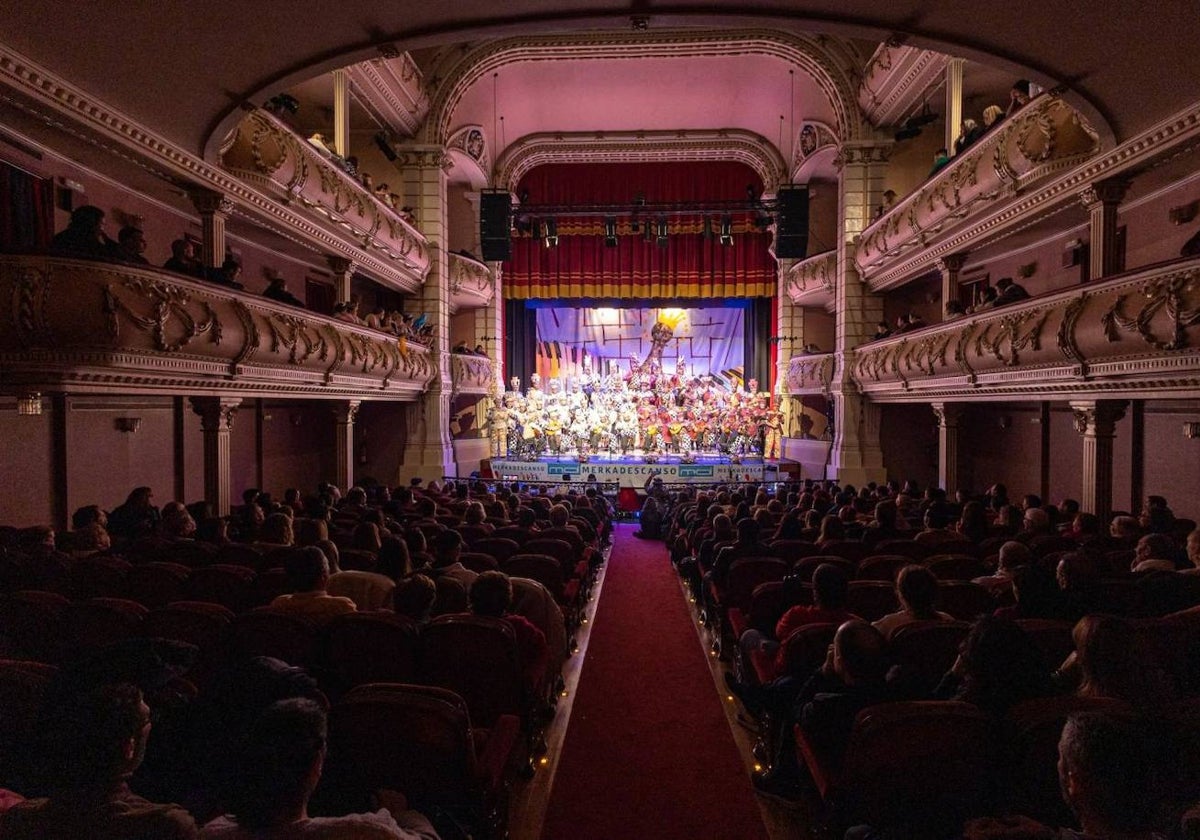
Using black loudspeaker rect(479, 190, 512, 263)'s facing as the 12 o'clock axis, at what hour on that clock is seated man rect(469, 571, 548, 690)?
The seated man is roughly at 12 o'clock from the black loudspeaker.

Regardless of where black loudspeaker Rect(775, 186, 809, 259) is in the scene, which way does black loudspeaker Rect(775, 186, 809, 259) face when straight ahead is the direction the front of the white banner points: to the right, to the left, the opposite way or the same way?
the same way

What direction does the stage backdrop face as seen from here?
toward the camera

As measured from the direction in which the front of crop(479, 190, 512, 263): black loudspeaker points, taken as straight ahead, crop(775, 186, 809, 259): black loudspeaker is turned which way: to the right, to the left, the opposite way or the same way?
the same way

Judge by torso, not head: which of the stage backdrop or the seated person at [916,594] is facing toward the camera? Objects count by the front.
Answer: the stage backdrop

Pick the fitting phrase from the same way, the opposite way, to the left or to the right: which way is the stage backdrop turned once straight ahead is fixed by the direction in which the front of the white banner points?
the same way

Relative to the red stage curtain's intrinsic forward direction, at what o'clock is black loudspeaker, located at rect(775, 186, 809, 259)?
The black loudspeaker is roughly at 9 o'clock from the red stage curtain.

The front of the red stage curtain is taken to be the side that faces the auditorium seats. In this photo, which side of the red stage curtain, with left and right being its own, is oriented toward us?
front

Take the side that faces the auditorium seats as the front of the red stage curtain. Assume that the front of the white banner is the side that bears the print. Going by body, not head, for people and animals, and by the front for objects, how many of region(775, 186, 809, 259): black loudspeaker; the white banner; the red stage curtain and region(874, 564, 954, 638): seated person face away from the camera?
1

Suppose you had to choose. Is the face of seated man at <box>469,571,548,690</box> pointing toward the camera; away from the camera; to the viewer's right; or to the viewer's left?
away from the camera

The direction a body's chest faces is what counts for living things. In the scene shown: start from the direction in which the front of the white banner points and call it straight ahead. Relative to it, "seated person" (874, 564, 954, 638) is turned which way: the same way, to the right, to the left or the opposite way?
the opposite way

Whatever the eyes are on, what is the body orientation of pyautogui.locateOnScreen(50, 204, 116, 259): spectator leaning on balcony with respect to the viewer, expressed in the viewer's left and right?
facing away from the viewer and to the right of the viewer

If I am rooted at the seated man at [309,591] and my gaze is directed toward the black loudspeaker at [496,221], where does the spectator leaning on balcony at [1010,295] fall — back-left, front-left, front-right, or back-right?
front-right

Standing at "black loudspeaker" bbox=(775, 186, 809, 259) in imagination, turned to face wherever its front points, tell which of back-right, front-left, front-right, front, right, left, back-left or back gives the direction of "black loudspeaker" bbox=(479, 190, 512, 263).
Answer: right

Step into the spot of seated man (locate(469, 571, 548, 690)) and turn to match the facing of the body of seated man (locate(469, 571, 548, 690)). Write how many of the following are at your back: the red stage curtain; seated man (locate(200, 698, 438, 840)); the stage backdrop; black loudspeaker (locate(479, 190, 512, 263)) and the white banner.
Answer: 1

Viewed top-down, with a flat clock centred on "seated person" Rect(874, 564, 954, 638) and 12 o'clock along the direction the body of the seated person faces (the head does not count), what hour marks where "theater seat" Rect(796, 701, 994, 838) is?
The theater seat is roughly at 6 o'clock from the seated person.

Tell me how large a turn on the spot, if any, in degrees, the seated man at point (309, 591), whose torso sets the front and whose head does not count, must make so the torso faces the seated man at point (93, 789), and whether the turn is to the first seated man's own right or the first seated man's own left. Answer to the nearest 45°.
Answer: approximately 180°

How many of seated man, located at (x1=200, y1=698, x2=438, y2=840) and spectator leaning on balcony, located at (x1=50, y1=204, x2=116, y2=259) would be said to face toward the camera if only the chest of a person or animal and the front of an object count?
0
